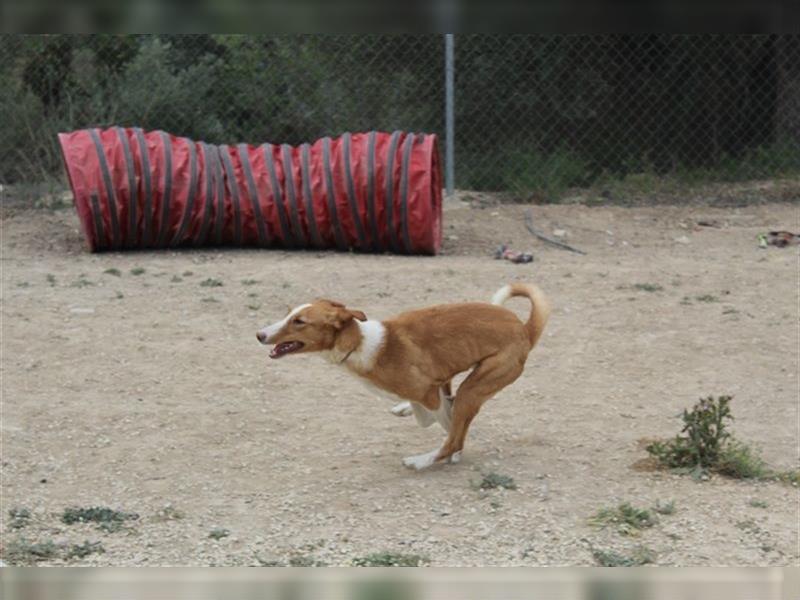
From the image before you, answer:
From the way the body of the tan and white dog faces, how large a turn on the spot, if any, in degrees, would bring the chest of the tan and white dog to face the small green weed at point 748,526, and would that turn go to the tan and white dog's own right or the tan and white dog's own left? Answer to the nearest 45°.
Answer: approximately 135° to the tan and white dog's own left

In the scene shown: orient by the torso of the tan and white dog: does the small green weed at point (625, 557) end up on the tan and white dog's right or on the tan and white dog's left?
on the tan and white dog's left

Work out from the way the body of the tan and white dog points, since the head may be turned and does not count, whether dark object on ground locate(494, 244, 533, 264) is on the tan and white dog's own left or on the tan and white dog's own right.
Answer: on the tan and white dog's own right

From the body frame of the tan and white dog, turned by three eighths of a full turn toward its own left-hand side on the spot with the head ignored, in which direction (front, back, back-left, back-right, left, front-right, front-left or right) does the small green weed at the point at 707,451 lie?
front-left

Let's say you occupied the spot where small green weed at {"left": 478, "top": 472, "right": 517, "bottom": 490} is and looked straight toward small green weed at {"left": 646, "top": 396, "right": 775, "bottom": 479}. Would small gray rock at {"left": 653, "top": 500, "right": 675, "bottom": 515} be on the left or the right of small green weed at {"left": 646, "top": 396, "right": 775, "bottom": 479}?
right

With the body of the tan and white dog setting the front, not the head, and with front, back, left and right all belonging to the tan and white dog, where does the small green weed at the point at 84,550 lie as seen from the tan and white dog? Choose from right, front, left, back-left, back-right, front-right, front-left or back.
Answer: front-left

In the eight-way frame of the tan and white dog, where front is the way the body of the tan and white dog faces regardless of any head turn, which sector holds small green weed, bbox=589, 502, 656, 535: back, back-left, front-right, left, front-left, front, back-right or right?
back-left

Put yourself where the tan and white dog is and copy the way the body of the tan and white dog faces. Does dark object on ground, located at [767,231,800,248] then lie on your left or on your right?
on your right

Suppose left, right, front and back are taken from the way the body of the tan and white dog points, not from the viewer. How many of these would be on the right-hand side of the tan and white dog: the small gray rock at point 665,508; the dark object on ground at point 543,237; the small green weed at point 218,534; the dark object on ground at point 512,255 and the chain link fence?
3

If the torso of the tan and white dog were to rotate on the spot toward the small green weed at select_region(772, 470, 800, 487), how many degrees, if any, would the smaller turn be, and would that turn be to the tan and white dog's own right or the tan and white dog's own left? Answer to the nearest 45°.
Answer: approximately 180°

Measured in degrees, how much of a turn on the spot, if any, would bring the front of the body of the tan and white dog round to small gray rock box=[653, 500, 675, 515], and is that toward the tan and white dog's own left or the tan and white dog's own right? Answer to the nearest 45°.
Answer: approximately 135° to the tan and white dog's own left

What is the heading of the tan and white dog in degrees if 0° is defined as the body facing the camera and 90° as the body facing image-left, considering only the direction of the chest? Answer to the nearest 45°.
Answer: approximately 90°

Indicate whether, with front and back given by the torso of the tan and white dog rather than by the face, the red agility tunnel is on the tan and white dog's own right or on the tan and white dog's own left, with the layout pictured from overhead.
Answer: on the tan and white dog's own right

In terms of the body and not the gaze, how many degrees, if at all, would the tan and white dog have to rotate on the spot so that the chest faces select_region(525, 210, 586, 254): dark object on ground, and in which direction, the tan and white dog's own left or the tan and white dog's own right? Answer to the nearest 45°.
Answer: approximately 90° to the tan and white dog's own right

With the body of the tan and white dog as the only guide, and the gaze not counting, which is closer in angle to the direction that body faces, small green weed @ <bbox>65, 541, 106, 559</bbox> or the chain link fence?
the small green weed

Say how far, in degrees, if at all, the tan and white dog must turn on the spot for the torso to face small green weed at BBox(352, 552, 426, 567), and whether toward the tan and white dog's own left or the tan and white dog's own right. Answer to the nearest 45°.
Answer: approximately 90° to the tan and white dog's own left

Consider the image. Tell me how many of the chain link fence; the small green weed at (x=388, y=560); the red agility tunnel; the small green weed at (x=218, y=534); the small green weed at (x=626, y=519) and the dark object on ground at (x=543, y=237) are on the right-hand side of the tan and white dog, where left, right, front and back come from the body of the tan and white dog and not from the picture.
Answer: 3

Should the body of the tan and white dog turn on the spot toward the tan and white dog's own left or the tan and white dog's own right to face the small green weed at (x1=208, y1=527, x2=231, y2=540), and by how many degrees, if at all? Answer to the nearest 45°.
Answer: approximately 45° to the tan and white dog's own left
